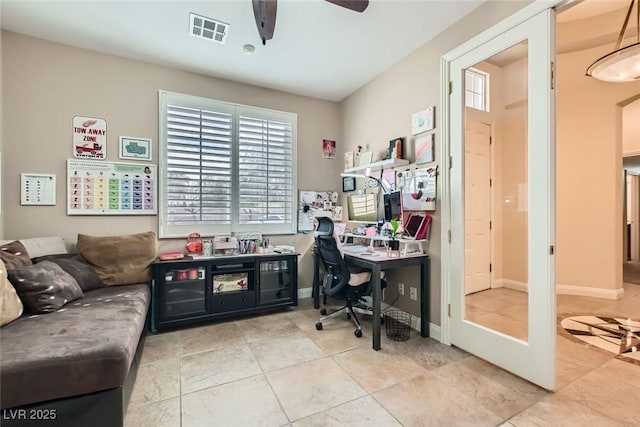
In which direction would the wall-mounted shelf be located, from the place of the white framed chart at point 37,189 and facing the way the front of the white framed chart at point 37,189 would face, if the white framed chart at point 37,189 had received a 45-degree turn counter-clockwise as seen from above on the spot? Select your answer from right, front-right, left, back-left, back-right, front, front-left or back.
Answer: front

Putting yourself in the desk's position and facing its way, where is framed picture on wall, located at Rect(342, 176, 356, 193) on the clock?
The framed picture on wall is roughly at 4 o'clock from the desk.

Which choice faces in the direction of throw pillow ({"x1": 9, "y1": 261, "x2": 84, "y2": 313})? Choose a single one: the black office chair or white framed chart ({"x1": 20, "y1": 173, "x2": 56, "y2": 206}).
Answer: the white framed chart

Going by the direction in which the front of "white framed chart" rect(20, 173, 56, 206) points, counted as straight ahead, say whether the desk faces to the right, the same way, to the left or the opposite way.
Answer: to the right

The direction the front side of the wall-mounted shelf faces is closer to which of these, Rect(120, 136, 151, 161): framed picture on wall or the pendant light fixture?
the framed picture on wall

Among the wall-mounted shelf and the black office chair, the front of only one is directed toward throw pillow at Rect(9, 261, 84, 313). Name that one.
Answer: the wall-mounted shelf

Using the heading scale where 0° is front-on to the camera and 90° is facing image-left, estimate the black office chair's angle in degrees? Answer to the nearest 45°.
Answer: approximately 225°

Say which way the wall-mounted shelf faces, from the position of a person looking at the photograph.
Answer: facing the viewer and to the left of the viewer

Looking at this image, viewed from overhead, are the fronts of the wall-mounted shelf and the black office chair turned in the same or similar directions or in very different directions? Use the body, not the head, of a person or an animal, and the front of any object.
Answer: very different directions

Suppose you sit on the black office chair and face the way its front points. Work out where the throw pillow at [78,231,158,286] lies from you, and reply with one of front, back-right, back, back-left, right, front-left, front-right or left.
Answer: back-left

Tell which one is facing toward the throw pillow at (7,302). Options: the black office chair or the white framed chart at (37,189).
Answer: the white framed chart

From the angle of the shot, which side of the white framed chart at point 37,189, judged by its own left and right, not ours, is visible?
front

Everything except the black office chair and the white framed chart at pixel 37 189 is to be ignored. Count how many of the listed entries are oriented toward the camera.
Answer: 1

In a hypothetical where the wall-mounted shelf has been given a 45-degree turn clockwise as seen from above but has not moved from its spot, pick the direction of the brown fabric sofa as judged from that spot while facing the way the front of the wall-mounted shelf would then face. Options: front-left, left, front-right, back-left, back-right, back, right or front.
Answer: front-left

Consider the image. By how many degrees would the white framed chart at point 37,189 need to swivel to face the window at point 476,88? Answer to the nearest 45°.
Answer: approximately 45° to its left

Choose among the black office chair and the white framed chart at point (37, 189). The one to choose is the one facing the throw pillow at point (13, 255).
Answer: the white framed chart

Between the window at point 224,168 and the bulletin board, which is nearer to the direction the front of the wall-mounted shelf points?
the window

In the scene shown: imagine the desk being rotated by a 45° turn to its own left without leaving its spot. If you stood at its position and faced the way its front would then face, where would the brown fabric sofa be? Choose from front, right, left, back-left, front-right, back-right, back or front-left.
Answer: front-right
